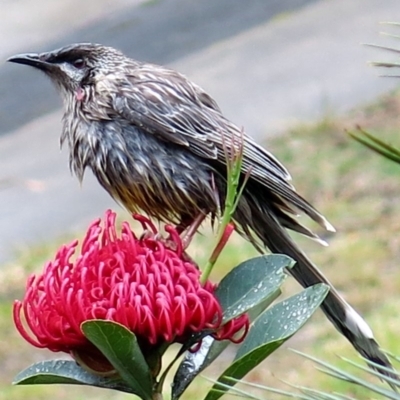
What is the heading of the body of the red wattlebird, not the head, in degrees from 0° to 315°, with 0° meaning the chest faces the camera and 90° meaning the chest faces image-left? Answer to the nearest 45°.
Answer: approximately 90°
